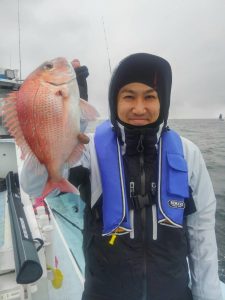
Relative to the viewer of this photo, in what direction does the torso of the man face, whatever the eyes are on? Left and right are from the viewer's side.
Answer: facing the viewer

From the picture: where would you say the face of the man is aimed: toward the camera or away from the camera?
toward the camera
